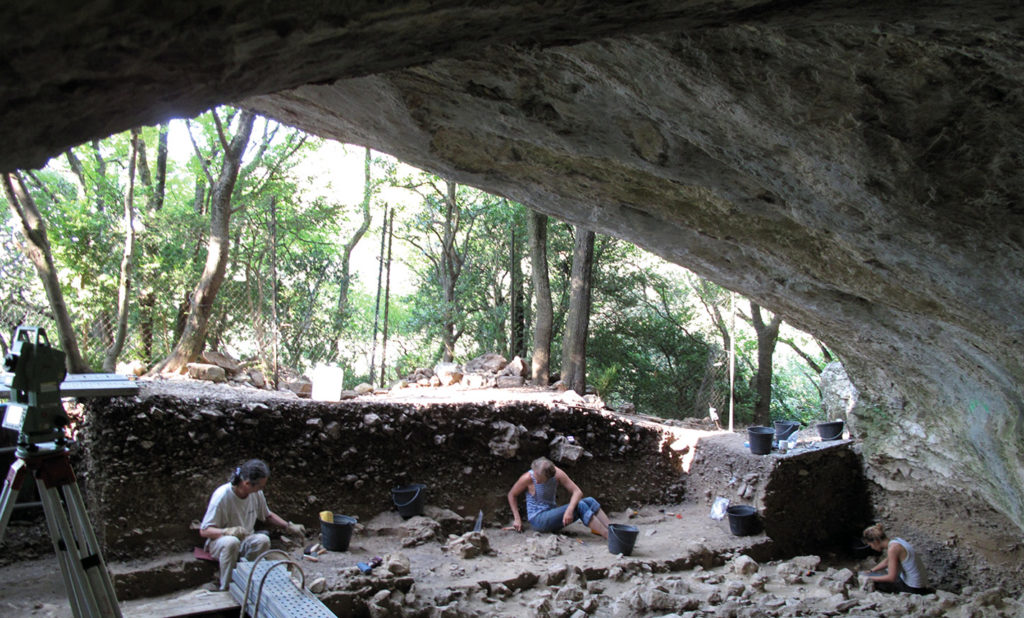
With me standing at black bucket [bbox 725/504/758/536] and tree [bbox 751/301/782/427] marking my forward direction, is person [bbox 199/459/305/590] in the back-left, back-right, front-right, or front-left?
back-left

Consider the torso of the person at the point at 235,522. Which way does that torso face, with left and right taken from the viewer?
facing the viewer and to the right of the viewer

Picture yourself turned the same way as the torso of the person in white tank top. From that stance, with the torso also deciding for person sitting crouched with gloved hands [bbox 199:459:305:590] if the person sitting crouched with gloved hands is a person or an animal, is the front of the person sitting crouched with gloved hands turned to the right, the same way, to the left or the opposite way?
the opposite way

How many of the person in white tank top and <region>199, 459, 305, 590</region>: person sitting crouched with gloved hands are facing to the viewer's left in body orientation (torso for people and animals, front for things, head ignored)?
1

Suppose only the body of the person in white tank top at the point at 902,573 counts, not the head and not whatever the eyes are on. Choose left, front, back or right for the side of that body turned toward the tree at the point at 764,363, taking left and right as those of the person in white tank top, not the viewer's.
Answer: right

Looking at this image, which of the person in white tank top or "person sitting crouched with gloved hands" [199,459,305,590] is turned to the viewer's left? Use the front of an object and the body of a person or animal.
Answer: the person in white tank top

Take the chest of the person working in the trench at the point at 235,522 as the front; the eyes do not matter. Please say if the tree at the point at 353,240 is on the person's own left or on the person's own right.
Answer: on the person's own left

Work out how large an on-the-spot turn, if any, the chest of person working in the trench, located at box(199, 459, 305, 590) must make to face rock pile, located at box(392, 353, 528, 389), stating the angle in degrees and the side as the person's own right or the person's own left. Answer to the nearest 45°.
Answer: approximately 90° to the person's own left

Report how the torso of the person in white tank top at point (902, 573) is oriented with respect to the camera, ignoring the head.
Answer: to the viewer's left

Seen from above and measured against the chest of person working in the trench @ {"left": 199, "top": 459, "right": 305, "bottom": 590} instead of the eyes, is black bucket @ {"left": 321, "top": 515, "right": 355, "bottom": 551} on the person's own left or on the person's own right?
on the person's own left
